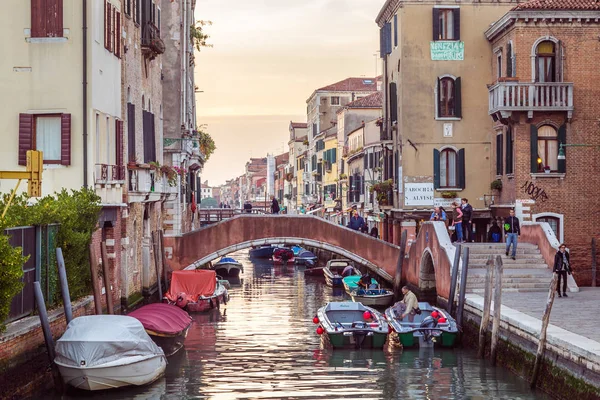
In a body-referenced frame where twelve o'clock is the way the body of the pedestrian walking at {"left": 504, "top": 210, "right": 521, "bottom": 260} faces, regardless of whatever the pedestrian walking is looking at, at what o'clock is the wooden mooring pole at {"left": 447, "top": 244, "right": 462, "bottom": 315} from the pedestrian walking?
The wooden mooring pole is roughly at 1 o'clock from the pedestrian walking.

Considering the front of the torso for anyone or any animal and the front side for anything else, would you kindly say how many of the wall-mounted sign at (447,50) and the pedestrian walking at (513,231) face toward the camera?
2

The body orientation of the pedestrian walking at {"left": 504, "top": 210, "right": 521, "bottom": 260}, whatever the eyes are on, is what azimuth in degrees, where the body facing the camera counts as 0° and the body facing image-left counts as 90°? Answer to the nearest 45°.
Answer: approximately 0°
